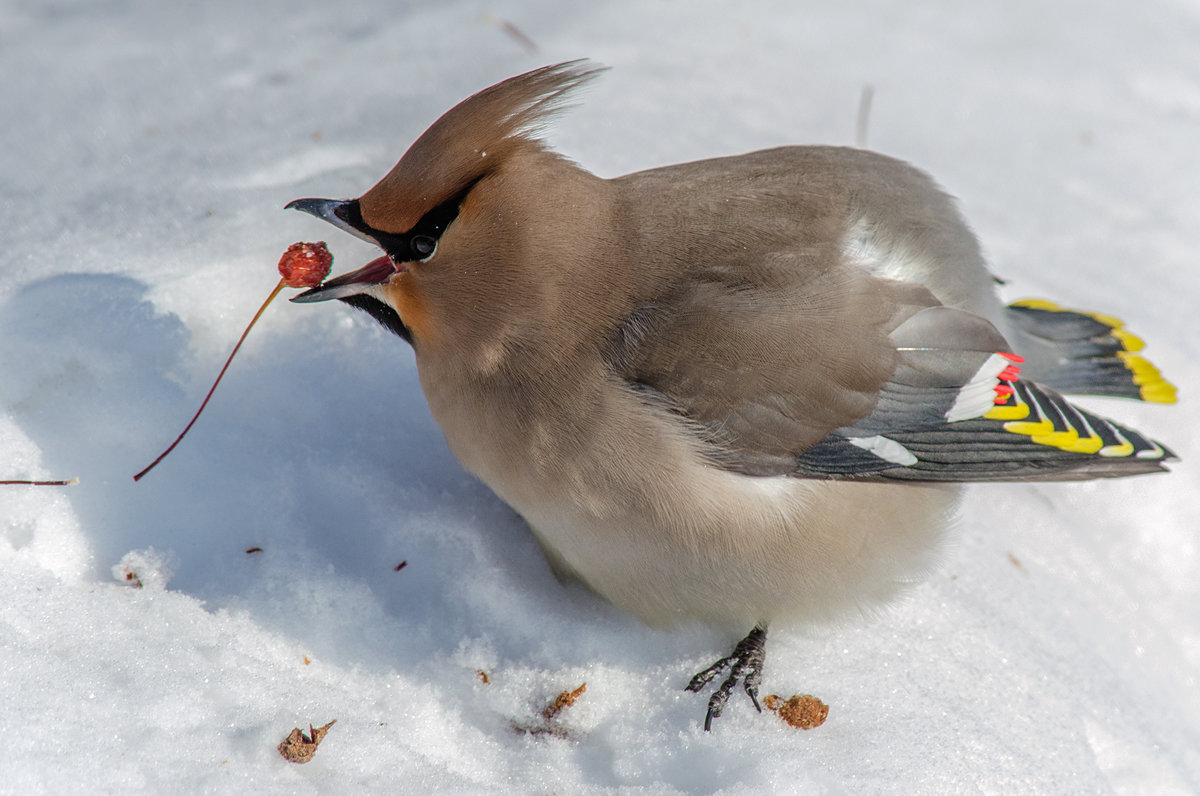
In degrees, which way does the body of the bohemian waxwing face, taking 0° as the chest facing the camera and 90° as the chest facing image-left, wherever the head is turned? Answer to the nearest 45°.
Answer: approximately 90°
